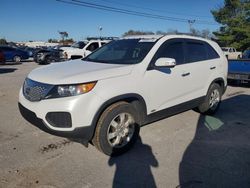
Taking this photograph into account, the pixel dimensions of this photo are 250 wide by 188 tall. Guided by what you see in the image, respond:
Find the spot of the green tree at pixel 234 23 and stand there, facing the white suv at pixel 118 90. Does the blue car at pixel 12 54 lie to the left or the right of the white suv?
right

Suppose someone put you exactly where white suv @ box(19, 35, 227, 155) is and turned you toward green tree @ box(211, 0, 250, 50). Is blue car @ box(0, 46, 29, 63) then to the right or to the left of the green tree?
left

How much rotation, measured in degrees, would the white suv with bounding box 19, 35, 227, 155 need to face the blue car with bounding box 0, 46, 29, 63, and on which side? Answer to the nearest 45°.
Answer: approximately 90° to its right

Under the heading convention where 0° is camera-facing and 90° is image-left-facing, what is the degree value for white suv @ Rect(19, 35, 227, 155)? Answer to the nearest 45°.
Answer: approximately 45°

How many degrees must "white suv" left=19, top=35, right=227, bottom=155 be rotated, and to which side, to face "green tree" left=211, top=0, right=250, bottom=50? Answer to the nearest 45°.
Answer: approximately 180°
